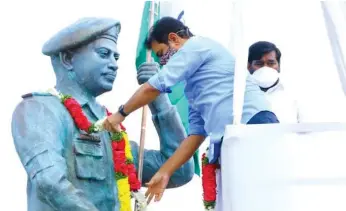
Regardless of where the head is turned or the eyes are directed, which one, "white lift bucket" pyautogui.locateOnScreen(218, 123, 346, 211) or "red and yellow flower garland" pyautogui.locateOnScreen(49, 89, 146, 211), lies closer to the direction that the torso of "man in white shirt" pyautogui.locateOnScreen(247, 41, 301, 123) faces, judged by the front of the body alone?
the white lift bucket

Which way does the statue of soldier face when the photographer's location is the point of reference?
facing the viewer and to the right of the viewer

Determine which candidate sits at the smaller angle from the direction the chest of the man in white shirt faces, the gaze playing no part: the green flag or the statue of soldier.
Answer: the statue of soldier

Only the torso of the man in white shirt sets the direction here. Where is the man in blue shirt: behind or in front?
in front

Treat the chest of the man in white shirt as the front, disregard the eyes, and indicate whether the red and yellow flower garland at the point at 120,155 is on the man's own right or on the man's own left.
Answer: on the man's own right

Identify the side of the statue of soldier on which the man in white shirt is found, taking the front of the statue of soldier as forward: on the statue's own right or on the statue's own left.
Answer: on the statue's own left

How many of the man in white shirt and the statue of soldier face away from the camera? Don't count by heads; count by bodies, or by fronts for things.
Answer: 0

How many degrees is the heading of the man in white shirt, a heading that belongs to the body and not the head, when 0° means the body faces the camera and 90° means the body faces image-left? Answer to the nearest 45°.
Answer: approximately 0°
